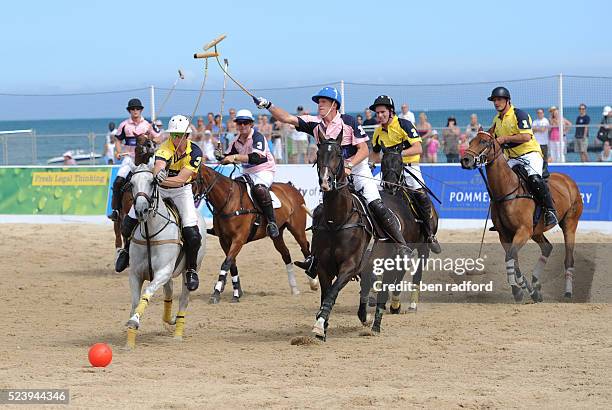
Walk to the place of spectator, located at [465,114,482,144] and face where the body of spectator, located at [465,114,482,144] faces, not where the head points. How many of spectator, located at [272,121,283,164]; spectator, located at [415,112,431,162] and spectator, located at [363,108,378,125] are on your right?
3

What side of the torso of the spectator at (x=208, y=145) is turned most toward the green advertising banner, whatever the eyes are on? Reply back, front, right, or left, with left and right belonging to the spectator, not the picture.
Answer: right

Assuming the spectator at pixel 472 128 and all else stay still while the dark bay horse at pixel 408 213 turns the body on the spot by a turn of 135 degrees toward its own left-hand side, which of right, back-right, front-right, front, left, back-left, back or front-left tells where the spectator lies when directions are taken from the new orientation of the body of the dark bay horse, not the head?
left

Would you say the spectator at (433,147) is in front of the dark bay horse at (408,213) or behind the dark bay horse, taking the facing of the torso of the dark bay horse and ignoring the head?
behind

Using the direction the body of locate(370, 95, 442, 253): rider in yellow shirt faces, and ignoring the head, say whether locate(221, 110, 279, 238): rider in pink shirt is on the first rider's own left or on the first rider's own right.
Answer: on the first rider's own right

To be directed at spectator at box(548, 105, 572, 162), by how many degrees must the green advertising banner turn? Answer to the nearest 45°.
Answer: approximately 45° to its left

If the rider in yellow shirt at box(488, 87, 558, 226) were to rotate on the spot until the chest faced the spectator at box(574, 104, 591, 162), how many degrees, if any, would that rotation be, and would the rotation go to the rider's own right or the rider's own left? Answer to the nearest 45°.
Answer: approximately 135° to the rider's own right

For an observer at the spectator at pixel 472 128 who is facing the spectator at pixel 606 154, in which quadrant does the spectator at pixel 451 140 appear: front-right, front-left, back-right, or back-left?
back-right

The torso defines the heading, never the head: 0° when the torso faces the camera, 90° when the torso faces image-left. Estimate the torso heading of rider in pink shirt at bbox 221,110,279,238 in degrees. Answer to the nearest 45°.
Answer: approximately 45°

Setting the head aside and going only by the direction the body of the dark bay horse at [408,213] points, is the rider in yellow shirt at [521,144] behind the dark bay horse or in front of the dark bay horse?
behind
